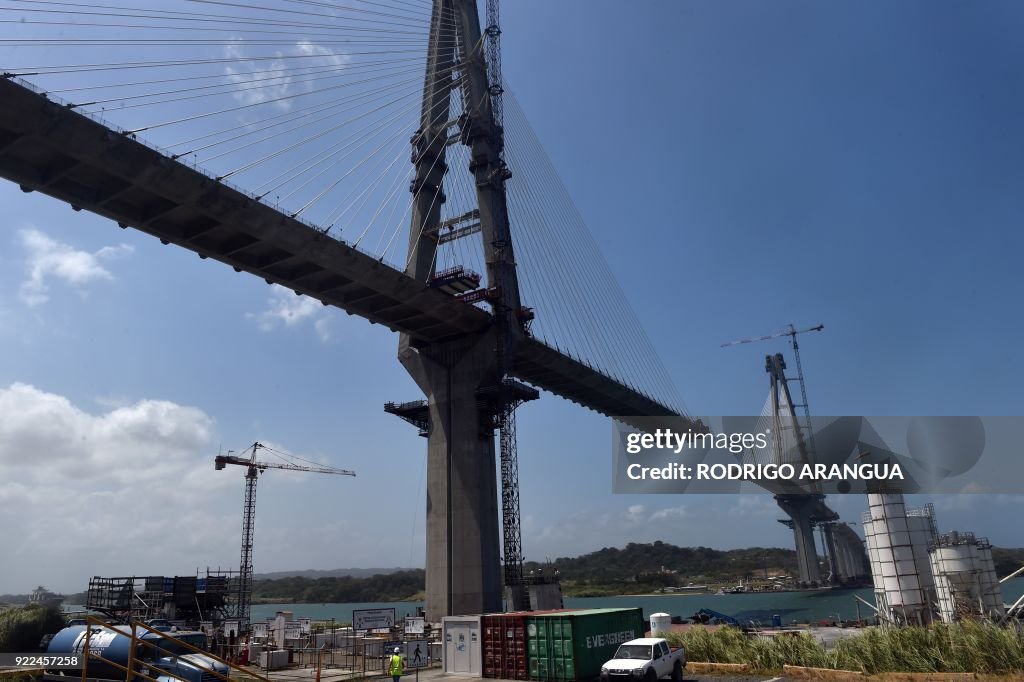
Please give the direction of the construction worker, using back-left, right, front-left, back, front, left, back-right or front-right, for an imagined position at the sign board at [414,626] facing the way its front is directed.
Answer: front

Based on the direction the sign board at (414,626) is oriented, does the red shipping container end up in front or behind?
in front

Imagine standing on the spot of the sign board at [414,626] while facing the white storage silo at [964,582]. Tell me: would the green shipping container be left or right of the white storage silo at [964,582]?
right

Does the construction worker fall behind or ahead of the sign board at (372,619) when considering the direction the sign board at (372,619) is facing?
ahead

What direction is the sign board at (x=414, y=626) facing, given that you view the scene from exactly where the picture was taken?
facing the viewer

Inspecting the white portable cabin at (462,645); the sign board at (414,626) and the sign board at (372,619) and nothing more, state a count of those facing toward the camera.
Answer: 3

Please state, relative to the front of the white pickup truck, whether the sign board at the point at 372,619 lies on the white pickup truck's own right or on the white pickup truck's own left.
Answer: on the white pickup truck's own right

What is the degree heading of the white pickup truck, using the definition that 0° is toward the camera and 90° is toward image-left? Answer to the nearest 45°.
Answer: approximately 45°

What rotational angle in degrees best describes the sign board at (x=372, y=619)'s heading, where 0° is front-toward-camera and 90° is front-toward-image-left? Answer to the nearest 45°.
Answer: approximately 0°

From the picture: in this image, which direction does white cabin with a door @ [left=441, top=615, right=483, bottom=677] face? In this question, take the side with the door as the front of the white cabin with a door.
toward the camera

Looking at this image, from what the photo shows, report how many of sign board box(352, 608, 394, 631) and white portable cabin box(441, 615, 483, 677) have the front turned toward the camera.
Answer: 2

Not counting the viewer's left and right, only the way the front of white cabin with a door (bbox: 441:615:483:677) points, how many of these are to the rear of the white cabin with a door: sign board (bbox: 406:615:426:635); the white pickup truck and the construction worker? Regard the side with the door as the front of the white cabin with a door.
1

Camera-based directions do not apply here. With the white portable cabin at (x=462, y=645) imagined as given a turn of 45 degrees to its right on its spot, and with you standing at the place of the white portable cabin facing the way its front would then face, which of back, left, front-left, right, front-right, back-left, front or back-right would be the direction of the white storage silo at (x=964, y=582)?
back-left
